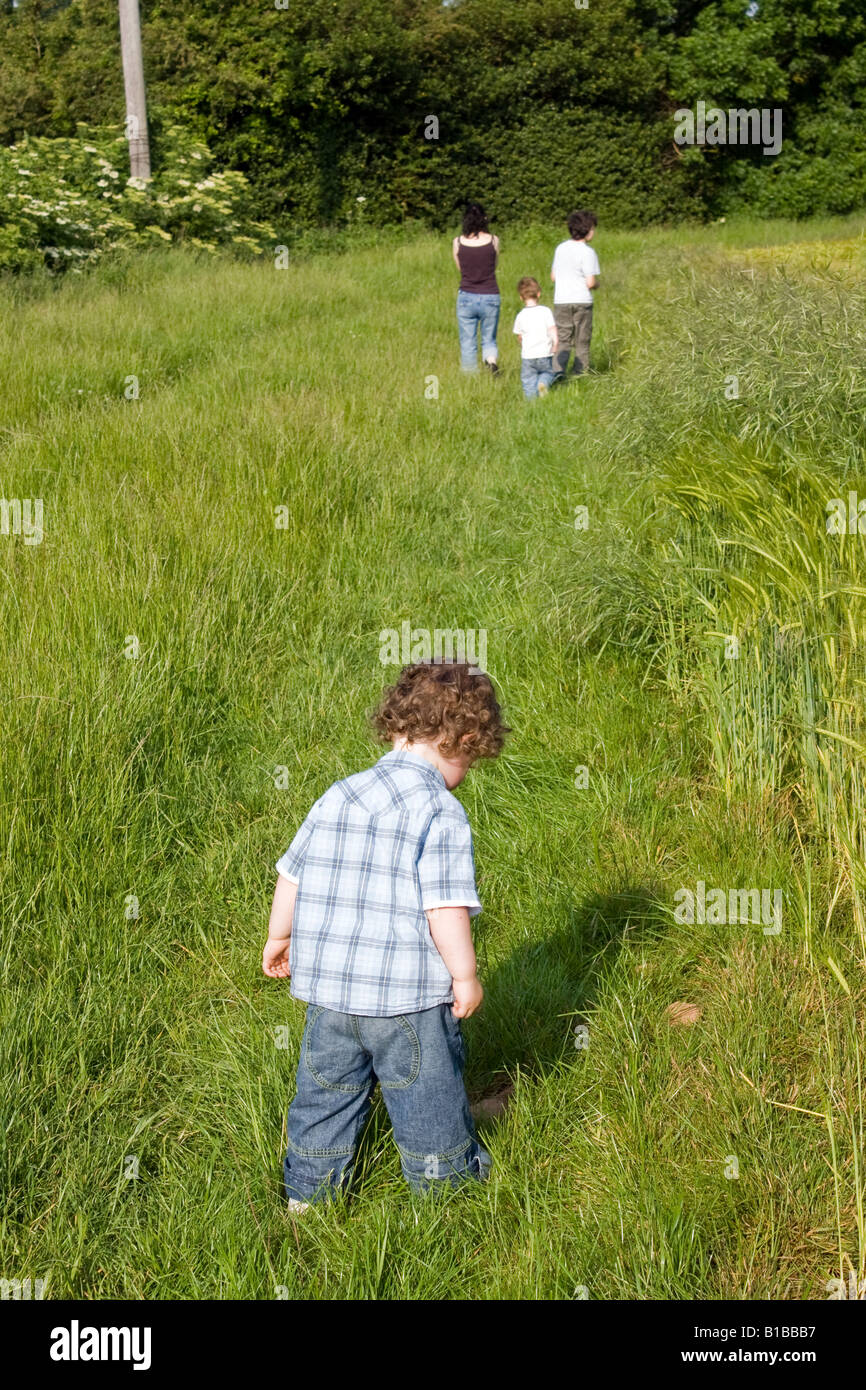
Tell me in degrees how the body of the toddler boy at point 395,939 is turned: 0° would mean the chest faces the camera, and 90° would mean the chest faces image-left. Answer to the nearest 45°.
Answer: approximately 225°

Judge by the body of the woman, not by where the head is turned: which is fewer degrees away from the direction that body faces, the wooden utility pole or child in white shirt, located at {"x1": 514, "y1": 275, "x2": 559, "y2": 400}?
the wooden utility pole

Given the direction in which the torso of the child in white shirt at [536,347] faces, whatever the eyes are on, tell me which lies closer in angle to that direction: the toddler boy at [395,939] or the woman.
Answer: the woman

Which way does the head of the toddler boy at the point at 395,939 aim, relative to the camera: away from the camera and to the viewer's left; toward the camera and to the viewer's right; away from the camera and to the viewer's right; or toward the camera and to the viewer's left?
away from the camera and to the viewer's right

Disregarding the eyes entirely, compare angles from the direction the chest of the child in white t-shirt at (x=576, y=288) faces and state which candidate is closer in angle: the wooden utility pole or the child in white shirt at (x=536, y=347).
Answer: the wooden utility pole

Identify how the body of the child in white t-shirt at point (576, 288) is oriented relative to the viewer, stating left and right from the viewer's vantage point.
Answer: facing away from the viewer and to the right of the viewer

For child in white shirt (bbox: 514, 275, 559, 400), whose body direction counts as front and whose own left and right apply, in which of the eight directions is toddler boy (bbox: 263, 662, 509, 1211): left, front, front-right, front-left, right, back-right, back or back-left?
back

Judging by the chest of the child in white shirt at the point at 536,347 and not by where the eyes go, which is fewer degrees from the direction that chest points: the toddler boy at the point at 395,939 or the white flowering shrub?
the white flowering shrub

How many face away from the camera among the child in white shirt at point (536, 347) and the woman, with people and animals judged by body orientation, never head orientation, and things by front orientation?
2

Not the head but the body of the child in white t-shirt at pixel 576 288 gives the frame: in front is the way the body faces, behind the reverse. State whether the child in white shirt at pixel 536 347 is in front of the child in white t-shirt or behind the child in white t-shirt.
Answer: behind

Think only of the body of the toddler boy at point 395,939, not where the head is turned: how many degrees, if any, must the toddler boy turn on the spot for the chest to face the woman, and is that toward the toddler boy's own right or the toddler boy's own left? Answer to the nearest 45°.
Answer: approximately 45° to the toddler boy's own left

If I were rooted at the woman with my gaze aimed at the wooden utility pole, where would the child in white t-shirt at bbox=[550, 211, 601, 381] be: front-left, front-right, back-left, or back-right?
back-right

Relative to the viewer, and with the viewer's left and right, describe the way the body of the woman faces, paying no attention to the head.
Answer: facing away from the viewer

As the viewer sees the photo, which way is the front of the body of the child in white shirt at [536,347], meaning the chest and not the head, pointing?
away from the camera

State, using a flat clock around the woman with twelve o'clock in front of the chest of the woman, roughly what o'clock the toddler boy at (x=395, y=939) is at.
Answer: The toddler boy is roughly at 6 o'clock from the woman.
